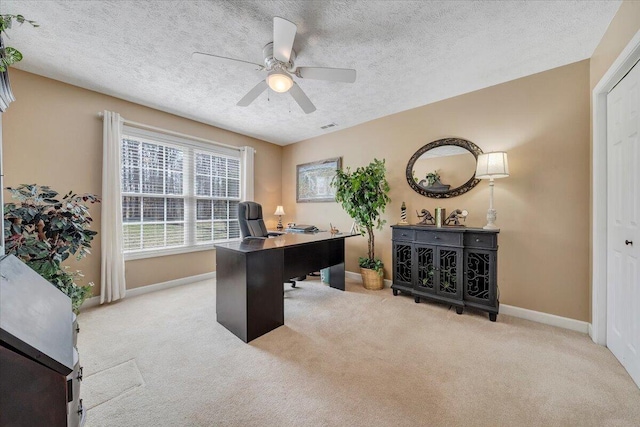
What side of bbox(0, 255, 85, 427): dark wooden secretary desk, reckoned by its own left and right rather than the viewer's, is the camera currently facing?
right

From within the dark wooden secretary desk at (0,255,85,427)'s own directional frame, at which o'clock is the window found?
The window is roughly at 10 o'clock from the dark wooden secretary desk.

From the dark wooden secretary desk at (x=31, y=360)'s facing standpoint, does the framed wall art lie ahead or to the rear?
ahead

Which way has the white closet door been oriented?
to the viewer's left

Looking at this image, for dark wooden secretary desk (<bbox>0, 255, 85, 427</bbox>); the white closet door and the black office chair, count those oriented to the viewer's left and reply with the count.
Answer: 1

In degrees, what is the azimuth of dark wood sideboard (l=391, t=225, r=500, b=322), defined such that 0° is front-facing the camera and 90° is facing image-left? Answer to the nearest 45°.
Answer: approximately 45°

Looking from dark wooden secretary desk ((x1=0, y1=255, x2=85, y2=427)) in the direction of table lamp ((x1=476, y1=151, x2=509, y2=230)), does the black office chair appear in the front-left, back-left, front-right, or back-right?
front-left

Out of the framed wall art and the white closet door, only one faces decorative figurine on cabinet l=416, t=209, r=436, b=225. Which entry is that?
the white closet door

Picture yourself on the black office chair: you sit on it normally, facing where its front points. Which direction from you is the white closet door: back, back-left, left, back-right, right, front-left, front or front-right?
front

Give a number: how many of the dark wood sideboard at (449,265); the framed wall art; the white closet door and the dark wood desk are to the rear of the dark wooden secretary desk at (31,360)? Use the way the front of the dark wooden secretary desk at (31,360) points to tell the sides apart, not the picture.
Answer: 0
